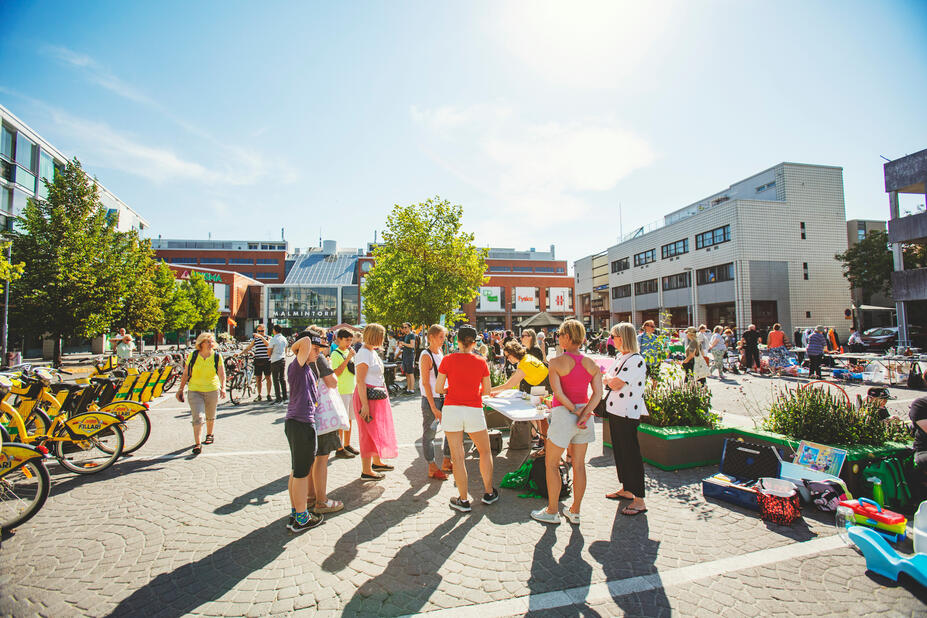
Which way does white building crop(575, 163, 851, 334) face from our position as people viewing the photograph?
facing the viewer and to the left of the viewer

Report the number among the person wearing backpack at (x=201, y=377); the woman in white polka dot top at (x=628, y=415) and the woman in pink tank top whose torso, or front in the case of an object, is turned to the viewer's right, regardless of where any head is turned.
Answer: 0

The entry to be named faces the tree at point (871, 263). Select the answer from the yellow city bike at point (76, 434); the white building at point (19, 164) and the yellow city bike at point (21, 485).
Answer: the white building

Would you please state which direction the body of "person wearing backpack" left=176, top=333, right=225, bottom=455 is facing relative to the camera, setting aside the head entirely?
toward the camera

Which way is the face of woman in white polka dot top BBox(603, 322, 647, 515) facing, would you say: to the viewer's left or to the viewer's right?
to the viewer's left

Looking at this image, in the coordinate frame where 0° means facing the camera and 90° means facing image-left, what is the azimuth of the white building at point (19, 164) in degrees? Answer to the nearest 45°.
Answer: approximately 315°

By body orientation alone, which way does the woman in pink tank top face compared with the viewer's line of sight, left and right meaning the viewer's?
facing away from the viewer and to the left of the viewer

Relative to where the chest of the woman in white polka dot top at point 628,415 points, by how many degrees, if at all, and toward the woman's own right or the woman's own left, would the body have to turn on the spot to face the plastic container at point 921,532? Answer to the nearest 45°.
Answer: approximately 180°

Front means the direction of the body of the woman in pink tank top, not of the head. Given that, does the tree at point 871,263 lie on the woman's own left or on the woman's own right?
on the woman's own right

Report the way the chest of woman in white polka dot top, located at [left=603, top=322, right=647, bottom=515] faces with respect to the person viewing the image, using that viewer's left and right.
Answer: facing to the left of the viewer
